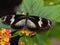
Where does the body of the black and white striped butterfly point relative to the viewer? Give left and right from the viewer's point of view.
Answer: facing away from the viewer
